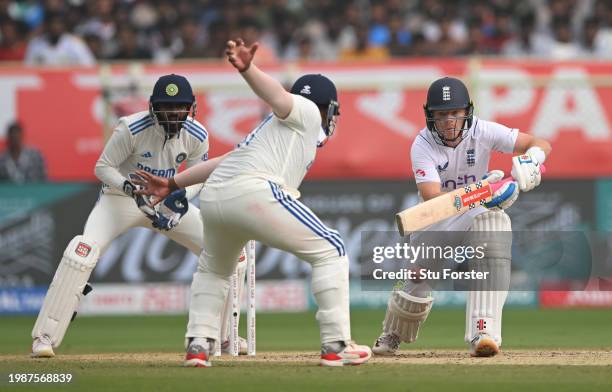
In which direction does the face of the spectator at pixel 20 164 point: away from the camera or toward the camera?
toward the camera

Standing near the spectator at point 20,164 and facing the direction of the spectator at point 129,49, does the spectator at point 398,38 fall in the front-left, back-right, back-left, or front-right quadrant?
front-right

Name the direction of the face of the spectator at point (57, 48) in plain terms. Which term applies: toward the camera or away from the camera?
toward the camera

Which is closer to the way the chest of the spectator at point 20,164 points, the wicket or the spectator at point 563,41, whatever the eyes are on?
the wicket

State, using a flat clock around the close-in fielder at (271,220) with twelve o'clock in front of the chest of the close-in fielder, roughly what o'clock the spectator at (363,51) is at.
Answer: The spectator is roughly at 11 o'clock from the close-in fielder.

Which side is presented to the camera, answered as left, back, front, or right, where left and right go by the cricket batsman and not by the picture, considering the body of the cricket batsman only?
front

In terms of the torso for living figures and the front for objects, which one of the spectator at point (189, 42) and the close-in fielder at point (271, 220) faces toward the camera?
the spectator

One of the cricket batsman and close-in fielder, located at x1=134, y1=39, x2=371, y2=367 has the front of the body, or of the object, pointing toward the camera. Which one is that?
the cricket batsman

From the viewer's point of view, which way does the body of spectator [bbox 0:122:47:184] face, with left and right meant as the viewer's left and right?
facing the viewer

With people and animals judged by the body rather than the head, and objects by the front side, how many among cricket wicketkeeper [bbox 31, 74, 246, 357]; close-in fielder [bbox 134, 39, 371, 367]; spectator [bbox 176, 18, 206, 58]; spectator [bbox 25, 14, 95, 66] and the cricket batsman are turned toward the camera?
4

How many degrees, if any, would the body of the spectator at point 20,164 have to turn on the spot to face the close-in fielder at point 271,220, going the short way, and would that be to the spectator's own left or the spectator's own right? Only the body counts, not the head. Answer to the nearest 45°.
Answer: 0° — they already face them

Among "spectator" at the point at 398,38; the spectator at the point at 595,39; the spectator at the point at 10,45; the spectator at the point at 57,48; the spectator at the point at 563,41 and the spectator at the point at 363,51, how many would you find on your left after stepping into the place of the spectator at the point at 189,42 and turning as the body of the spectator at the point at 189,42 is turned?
4

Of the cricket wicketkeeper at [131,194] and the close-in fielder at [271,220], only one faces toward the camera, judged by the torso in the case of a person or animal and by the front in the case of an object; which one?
the cricket wicketkeeper at [131,194]

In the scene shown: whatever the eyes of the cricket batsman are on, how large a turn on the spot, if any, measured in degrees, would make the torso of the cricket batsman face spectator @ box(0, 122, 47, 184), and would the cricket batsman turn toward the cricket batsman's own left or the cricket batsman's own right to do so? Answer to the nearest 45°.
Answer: approximately 135° to the cricket batsman's own right

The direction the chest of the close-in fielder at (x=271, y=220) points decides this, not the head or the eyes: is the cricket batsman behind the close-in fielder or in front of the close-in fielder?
in front

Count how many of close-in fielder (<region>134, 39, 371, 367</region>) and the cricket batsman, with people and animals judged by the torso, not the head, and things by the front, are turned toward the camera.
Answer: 1

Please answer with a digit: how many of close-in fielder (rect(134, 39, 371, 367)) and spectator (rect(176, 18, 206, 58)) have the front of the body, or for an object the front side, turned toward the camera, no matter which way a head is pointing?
1

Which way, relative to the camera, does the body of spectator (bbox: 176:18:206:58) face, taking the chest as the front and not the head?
toward the camera
